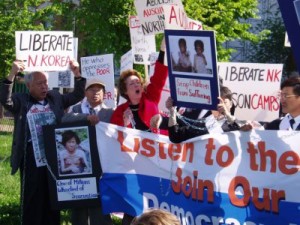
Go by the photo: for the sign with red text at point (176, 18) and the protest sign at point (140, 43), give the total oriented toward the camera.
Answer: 2

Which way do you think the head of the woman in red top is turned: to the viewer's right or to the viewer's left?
to the viewer's right

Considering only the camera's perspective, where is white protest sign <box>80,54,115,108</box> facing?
facing the viewer

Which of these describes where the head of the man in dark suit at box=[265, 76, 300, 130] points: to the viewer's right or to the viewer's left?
to the viewer's left

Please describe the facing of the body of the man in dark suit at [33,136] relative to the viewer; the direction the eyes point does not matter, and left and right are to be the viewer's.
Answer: facing the viewer and to the right of the viewer

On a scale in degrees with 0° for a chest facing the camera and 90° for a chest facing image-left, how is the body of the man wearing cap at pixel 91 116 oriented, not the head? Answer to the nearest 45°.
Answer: approximately 0°

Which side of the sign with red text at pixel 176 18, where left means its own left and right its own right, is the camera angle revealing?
front

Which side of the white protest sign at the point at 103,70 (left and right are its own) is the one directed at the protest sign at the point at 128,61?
left

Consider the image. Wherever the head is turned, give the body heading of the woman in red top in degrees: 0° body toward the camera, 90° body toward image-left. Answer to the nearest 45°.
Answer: approximately 315°
